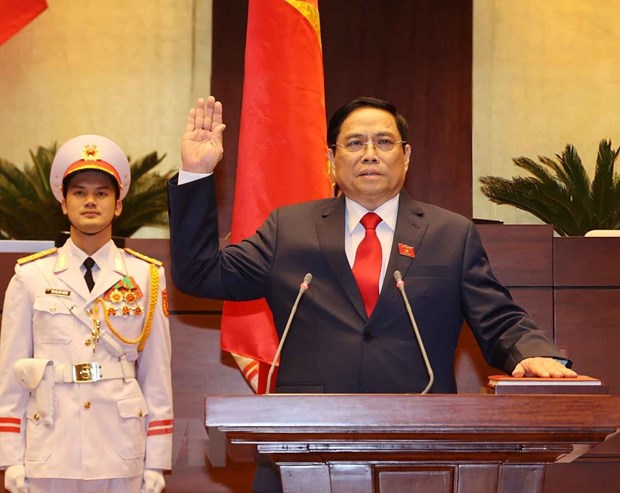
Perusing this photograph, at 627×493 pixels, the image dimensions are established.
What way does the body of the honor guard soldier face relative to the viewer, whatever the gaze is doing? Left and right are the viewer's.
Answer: facing the viewer

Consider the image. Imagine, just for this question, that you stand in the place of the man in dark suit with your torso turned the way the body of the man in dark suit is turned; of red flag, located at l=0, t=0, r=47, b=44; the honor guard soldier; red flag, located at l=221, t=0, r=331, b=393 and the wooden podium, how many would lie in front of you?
1

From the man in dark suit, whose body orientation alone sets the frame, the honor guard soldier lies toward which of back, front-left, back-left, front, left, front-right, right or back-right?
back-right

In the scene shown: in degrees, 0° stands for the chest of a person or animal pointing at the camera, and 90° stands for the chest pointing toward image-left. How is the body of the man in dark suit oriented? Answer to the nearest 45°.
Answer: approximately 0°

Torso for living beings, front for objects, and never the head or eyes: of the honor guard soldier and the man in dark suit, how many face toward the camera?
2

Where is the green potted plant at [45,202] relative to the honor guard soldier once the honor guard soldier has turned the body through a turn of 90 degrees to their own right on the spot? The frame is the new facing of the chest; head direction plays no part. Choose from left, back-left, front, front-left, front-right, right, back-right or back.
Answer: right

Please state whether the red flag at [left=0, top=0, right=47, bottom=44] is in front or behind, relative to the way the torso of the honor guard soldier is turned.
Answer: behind
